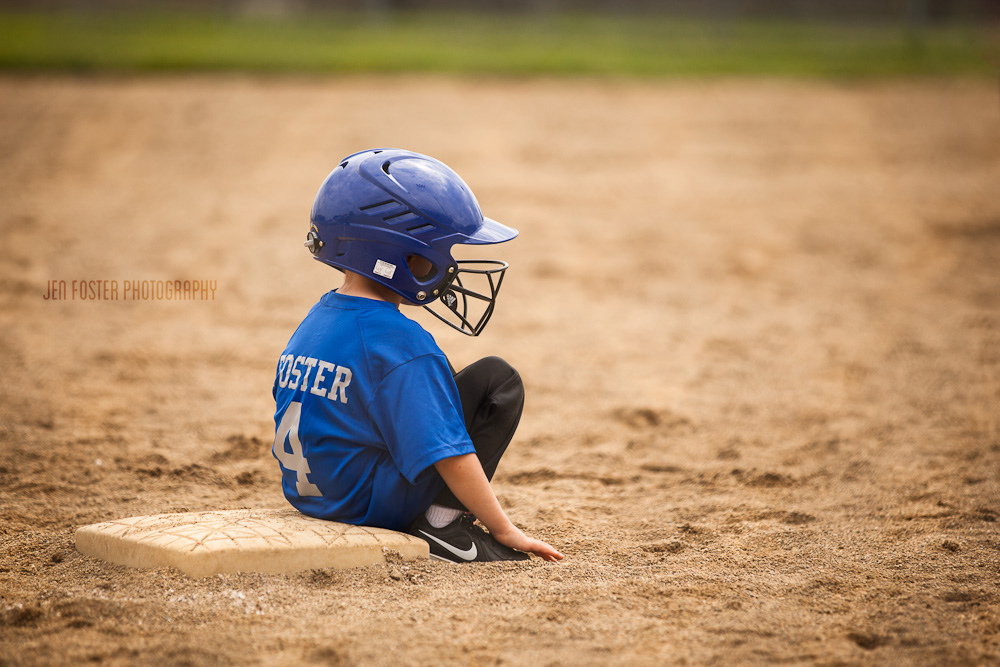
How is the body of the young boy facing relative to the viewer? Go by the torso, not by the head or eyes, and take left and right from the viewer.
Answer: facing away from the viewer and to the right of the viewer

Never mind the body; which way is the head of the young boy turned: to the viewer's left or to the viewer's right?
to the viewer's right
